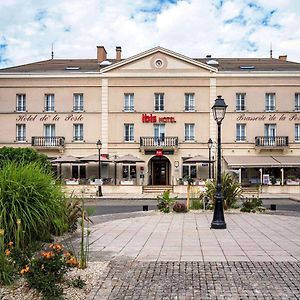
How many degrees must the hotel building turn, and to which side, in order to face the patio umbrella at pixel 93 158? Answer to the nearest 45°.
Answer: approximately 45° to its right

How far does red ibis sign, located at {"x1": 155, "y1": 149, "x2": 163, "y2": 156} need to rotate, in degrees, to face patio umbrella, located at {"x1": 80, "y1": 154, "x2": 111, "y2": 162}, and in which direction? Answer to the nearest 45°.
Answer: approximately 90° to its right

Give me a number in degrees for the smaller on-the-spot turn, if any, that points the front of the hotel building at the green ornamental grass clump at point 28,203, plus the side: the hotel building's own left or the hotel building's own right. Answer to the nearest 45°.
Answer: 0° — it already faces it

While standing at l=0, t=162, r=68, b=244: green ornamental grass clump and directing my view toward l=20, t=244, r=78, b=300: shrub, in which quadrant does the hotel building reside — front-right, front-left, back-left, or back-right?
back-left

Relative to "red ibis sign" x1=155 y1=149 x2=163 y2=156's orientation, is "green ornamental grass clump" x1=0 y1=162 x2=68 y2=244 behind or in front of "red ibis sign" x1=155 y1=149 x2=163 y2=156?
in front

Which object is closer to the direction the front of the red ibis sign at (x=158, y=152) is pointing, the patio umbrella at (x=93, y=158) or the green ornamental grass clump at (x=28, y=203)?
the green ornamental grass clump

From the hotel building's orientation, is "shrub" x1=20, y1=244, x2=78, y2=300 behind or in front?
in front

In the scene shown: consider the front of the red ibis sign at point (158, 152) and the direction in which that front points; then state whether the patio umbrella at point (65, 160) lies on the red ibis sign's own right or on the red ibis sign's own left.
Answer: on the red ibis sign's own right

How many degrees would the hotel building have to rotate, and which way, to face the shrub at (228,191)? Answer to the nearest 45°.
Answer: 0° — it already faces it

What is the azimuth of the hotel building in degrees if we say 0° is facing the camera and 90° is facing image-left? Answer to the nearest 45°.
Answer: approximately 0°

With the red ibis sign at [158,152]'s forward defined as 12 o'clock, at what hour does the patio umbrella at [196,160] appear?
The patio umbrella is roughly at 10 o'clock from the red ibis sign.
